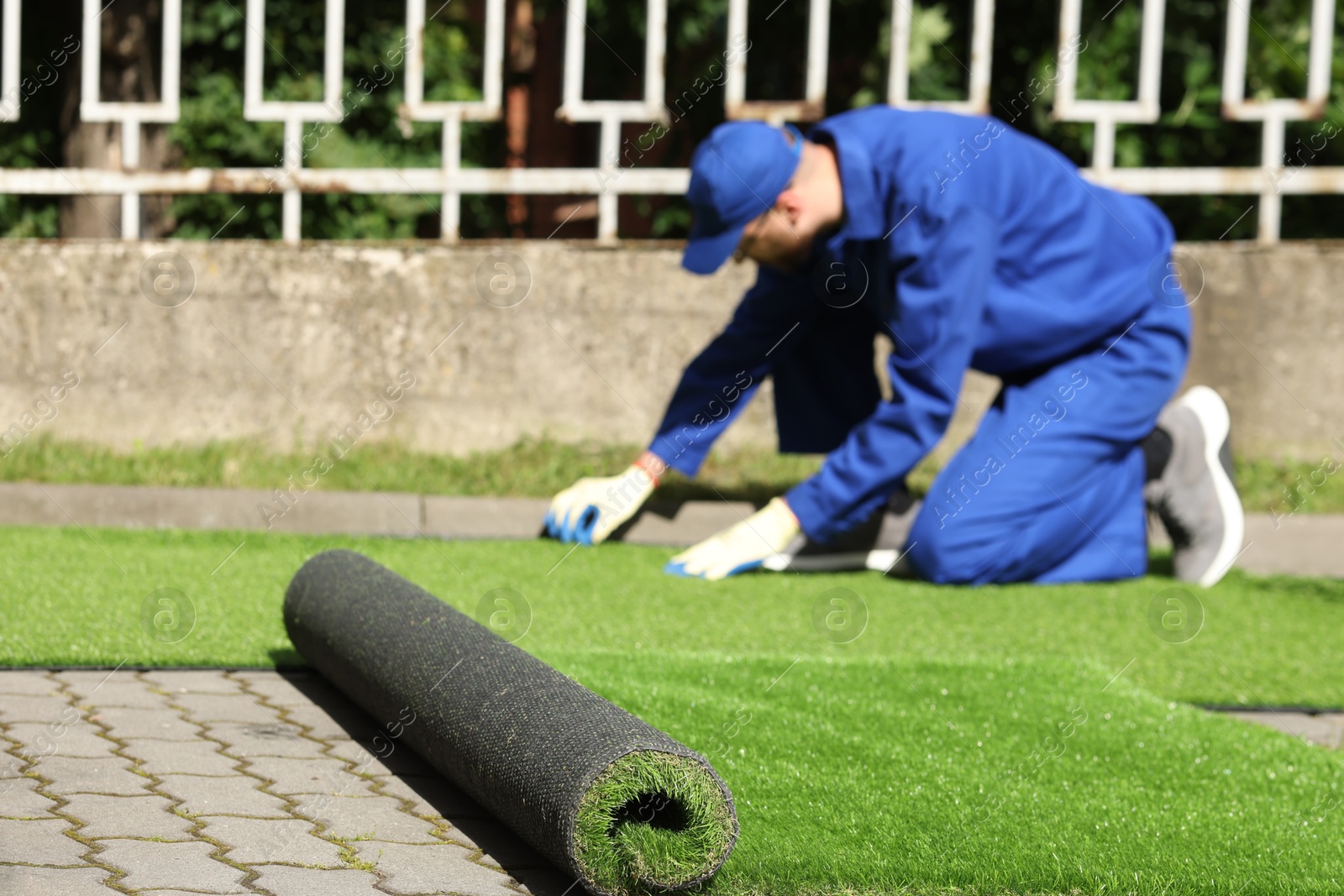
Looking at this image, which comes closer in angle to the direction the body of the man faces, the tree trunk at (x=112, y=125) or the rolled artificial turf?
the tree trunk

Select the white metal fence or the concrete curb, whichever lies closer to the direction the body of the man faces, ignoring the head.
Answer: the concrete curb

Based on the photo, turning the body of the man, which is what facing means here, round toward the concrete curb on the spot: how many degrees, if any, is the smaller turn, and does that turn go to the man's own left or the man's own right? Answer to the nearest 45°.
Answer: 0° — they already face it

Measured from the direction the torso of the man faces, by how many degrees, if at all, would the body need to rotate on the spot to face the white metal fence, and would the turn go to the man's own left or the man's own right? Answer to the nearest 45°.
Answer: approximately 45° to the man's own right

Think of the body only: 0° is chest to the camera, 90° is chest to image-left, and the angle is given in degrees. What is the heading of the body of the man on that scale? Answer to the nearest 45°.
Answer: approximately 90°

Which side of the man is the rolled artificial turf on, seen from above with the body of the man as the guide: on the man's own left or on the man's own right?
on the man's own left

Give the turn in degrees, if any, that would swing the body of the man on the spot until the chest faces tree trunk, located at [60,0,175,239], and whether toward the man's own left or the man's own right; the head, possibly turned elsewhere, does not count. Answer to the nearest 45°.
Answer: approximately 45° to the man's own right
